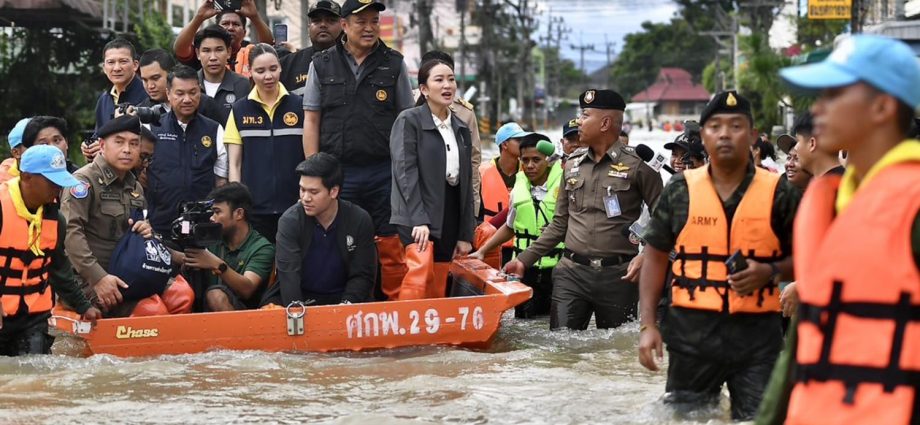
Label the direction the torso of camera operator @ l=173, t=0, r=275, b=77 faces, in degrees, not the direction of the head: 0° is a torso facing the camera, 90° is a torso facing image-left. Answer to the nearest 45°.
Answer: approximately 0°

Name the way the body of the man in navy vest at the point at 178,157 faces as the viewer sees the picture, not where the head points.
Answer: toward the camera

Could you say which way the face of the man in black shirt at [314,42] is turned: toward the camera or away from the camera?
toward the camera

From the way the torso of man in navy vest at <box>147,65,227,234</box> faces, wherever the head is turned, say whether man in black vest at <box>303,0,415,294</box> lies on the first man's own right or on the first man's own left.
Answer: on the first man's own left

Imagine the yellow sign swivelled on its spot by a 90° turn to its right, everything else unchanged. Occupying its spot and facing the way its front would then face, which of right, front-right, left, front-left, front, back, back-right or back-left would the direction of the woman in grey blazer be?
left

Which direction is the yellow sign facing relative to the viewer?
toward the camera

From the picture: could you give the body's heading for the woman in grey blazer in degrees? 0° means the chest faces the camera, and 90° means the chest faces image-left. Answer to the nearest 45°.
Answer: approximately 315°

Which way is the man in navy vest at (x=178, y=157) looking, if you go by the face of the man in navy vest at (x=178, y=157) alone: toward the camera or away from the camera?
toward the camera

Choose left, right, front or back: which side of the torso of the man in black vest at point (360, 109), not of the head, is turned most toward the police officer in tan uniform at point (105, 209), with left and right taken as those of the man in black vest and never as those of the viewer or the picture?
right

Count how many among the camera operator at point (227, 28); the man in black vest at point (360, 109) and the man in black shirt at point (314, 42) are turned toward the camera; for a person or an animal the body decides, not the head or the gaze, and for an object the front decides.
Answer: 3

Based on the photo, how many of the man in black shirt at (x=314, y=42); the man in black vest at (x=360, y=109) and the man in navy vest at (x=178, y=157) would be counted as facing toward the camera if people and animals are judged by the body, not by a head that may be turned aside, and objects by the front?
3
